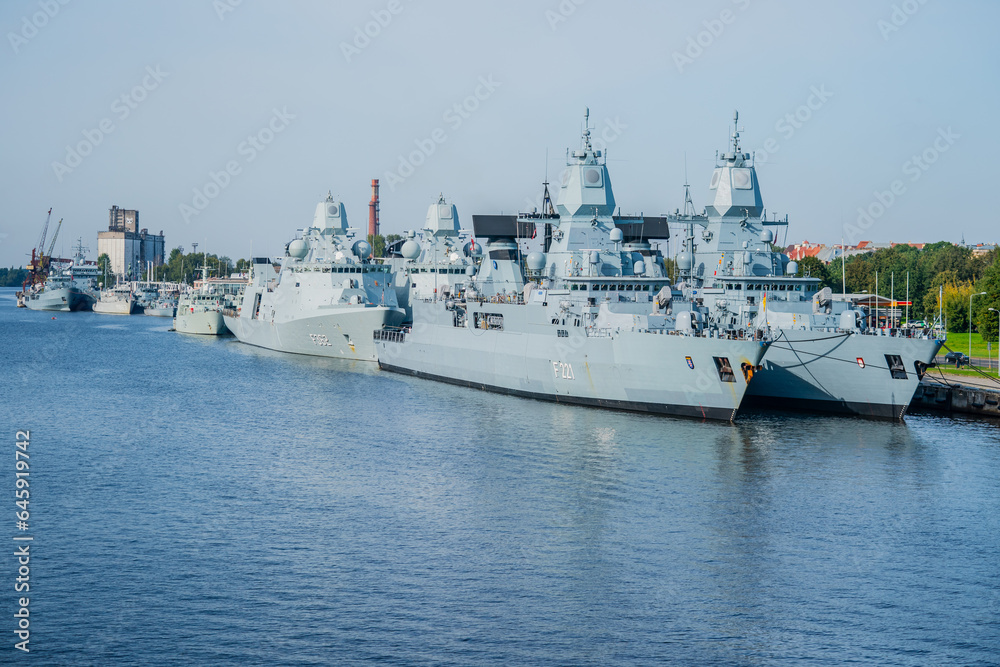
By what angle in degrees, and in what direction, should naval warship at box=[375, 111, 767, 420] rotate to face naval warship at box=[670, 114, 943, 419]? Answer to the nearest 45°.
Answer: approximately 45° to its left

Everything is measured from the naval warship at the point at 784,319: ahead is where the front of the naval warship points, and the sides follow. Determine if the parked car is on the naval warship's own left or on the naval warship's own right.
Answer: on the naval warship's own left

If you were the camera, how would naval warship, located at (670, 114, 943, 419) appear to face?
facing the viewer and to the right of the viewer

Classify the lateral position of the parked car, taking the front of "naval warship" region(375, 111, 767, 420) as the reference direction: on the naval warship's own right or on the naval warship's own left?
on the naval warship's own left

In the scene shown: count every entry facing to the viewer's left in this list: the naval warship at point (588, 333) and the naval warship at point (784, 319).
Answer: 0
